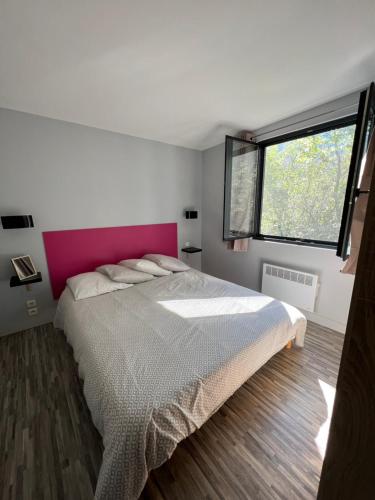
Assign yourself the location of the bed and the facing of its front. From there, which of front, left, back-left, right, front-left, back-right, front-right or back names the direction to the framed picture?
back

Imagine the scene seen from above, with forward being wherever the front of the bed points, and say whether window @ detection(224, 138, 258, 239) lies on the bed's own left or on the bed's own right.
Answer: on the bed's own left

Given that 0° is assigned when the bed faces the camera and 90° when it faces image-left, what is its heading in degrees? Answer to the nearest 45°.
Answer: approximately 315°

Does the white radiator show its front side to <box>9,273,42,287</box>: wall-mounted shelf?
yes

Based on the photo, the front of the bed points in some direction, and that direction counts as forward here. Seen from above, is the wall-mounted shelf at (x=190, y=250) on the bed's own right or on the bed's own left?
on the bed's own left

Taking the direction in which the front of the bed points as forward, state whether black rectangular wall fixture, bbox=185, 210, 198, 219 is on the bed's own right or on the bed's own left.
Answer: on the bed's own left

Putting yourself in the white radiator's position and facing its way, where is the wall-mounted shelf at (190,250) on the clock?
The wall-mounted shelf is roughly at 2 o'clock from the white radiator.

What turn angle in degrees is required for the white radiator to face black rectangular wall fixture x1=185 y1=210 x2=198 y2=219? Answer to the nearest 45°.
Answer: approximately 45° to its right

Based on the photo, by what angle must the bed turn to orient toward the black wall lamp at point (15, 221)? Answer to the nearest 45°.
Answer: approximately 180°

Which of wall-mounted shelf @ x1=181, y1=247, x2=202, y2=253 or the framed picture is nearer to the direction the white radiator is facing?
the framed picture

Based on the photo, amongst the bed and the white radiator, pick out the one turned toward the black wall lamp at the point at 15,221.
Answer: the white radiator

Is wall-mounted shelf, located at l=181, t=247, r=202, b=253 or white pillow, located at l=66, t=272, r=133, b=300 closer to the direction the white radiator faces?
the white pillow

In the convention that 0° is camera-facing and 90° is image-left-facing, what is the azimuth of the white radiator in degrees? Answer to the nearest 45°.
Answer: approximately 45°

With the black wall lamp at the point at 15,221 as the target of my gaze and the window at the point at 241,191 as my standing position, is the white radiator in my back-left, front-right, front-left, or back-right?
back-left
